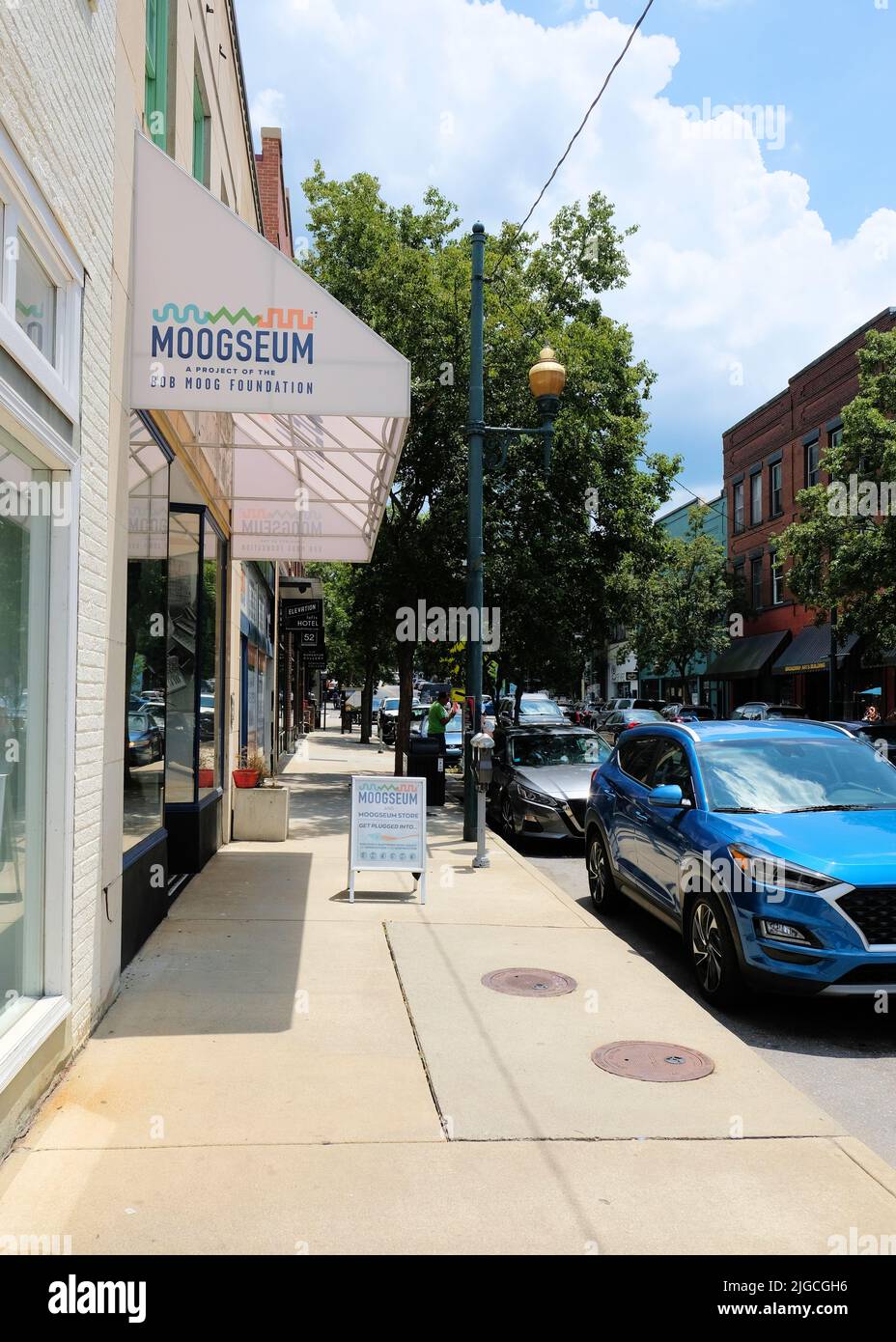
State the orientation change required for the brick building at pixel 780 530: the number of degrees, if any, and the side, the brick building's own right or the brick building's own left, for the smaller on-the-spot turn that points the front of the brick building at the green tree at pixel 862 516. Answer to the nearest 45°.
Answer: approximately 45° to the brick building's own left

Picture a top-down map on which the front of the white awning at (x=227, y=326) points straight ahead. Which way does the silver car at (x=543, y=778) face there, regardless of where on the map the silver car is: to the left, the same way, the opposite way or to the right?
to the right

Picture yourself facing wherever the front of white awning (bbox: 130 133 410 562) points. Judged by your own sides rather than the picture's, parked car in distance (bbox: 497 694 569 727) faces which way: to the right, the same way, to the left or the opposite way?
to the right

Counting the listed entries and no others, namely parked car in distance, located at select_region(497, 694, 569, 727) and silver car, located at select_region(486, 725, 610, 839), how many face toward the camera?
2

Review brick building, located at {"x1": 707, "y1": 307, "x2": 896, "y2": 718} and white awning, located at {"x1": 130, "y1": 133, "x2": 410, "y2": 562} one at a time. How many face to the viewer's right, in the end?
1

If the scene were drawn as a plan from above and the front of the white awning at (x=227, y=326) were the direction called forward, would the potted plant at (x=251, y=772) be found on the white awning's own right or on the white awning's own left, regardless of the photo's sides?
on the white awning's own left

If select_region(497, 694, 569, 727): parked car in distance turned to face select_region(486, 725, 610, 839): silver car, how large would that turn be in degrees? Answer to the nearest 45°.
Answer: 0° — it already faces it

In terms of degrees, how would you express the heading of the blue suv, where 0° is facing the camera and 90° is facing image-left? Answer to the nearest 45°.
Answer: approximately 315°

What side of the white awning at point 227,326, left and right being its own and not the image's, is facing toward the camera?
right

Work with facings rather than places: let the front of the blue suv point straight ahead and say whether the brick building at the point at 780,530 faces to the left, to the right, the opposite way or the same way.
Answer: to the right

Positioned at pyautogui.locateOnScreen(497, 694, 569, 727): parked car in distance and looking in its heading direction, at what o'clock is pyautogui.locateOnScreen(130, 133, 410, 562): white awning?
The white awning is roughly at 12 o'clock from the parked car in distance.

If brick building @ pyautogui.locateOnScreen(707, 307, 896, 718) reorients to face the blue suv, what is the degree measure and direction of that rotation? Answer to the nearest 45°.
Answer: approximately 45° to its left

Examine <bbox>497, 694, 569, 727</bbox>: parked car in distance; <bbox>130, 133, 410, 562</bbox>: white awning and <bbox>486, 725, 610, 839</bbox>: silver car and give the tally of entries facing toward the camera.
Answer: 2

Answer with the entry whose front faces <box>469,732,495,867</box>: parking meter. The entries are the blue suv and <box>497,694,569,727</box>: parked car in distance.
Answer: the parked car in distance
